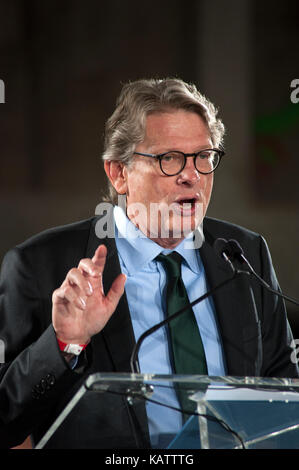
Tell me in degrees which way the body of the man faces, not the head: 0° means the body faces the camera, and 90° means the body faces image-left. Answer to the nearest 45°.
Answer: approximately 315°

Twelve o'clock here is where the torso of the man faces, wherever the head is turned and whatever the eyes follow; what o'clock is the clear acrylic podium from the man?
The clear acrylic podium is roughly at 1 o'clock from the man.
